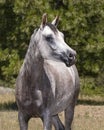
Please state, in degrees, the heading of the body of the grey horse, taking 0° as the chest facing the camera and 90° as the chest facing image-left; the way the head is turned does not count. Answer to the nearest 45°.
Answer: approximately 45°
